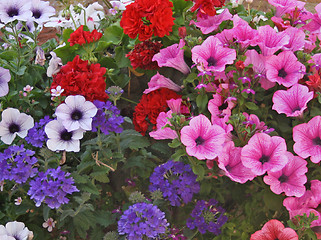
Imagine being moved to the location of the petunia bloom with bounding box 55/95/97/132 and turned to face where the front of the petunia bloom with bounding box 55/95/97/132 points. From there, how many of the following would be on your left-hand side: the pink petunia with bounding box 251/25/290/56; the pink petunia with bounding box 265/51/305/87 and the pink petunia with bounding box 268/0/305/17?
3

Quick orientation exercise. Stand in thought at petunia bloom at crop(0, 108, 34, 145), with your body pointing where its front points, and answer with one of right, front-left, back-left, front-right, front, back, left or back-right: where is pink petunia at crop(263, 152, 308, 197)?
front-left

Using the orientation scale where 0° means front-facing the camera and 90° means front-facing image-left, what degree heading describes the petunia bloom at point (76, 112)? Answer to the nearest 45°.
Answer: approximately 0°

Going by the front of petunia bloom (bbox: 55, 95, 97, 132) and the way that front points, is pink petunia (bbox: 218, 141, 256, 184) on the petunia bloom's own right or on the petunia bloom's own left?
on the petunia bloom's own left

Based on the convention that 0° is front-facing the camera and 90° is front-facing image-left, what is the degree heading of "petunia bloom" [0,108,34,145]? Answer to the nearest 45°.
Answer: approximately 0°

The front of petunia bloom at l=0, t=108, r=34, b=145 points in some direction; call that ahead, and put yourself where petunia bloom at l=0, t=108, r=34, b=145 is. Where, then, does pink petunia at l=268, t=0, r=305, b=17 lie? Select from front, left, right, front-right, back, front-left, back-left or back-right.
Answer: left

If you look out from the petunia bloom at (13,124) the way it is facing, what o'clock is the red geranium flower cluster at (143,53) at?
The red geranium flower cluster is roughly at 9 o'clock from the petunia bloom.

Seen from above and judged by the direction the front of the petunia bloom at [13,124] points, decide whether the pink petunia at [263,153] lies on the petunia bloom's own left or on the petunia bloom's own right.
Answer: on the petunia bloom's own left
